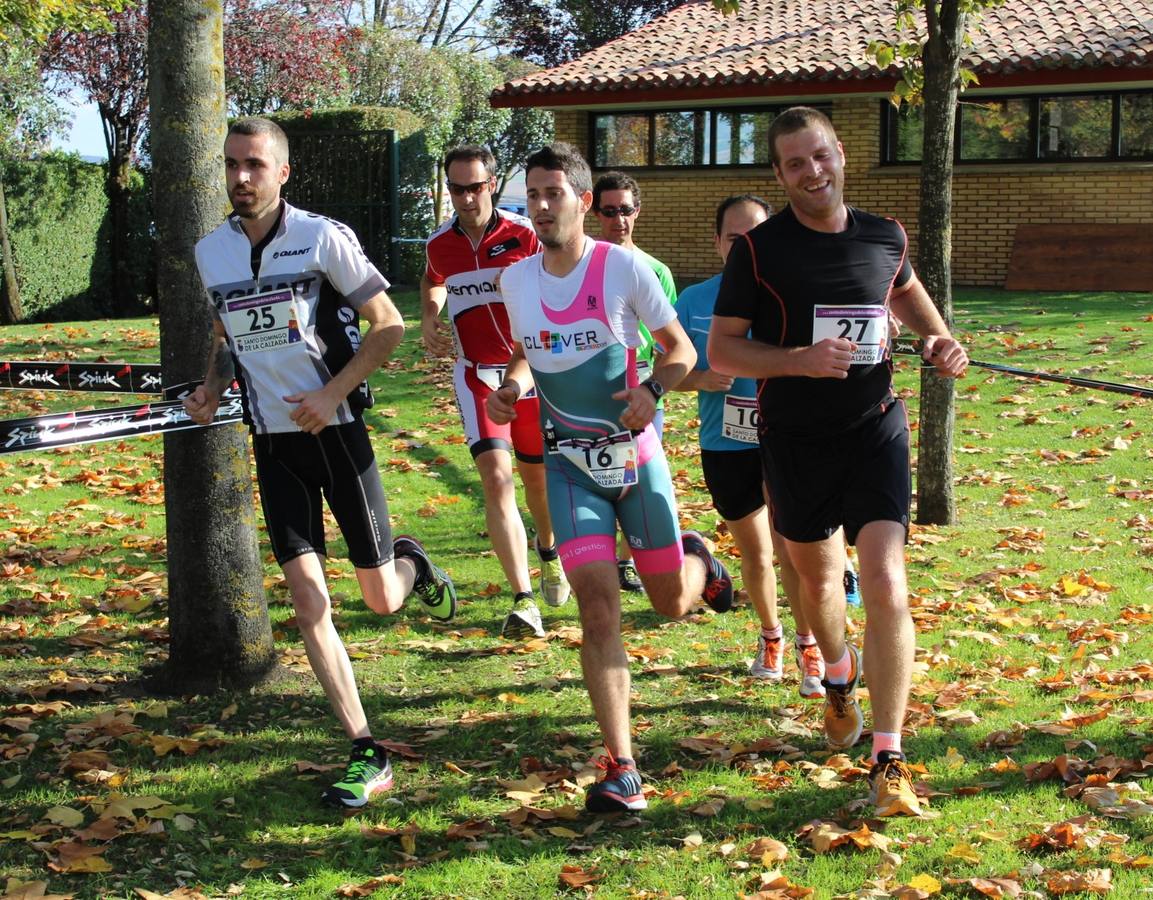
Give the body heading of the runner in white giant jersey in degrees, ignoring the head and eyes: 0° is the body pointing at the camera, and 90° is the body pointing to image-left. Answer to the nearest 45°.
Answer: approximately 45°

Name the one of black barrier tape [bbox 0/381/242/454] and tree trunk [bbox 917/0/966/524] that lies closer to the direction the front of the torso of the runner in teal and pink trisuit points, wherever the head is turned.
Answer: the black barrier tape

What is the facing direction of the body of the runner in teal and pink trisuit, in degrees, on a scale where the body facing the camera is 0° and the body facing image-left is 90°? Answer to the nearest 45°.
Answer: approximately 45°

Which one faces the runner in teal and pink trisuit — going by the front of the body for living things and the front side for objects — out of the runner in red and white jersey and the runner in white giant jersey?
the runner in red and white jersey

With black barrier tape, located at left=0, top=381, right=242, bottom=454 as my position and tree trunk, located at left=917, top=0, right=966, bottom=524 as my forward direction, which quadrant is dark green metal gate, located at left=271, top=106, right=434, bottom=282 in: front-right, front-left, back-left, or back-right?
front-left

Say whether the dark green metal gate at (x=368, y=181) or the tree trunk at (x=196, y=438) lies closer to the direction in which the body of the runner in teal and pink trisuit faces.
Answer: the tree trunk

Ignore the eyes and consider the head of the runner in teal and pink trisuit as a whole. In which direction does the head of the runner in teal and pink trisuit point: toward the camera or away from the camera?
toward the camera

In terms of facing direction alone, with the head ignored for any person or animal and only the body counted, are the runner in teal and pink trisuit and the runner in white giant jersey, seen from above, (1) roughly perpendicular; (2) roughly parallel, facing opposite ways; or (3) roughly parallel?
roughly parallel

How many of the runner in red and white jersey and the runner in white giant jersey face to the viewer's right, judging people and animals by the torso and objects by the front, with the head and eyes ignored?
0

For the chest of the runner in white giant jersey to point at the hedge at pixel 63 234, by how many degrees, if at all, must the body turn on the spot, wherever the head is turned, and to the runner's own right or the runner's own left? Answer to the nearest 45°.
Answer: approximately 135° to the runner's own right

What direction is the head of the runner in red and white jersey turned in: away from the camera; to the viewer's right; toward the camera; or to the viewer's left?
toward the camera

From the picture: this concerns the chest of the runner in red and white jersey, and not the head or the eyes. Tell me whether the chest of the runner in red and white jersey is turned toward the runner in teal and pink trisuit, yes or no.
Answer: yes

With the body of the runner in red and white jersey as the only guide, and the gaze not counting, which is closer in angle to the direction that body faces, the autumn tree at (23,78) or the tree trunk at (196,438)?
the tree trunk

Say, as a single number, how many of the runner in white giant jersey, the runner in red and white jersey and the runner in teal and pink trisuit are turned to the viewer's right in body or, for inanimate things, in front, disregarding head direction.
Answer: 0

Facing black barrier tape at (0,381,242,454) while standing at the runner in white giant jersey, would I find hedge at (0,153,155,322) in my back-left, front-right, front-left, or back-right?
front-right

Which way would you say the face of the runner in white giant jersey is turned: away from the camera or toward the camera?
toward the camera

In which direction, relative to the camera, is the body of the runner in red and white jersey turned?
toward the camera

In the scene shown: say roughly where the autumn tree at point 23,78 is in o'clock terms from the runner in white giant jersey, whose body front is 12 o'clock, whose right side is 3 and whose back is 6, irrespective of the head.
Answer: The autumn tree is roughly at 4 o'clock from the runner in white giant jersey.
